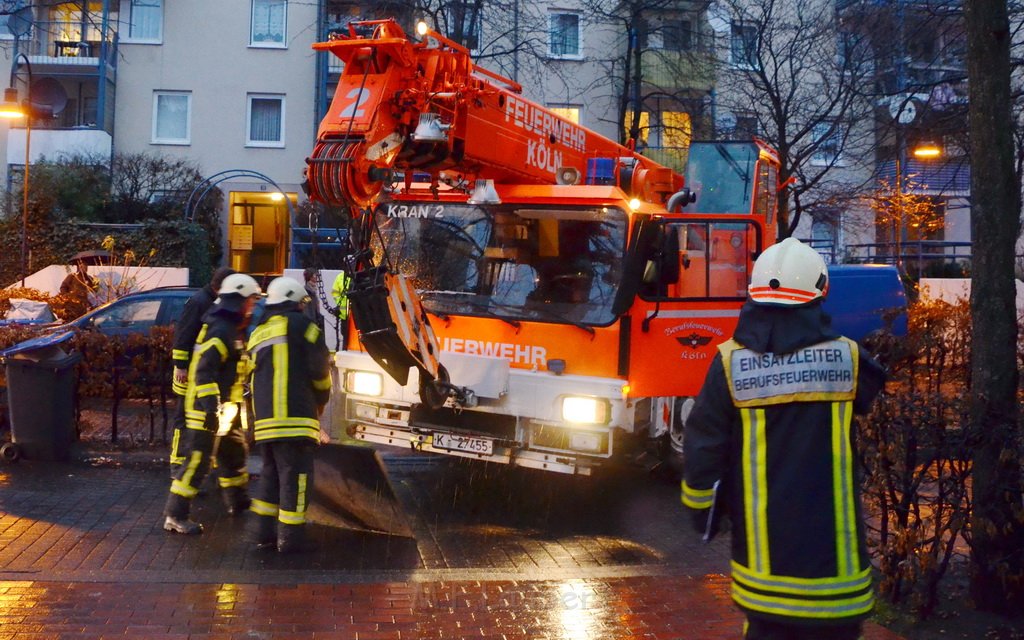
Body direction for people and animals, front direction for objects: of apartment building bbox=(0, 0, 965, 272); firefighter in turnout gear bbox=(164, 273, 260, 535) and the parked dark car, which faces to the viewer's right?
the firefighter in turnout gear

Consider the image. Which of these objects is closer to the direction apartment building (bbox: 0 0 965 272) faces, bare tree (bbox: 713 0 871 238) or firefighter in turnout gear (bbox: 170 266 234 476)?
the firefighter in turnout gear

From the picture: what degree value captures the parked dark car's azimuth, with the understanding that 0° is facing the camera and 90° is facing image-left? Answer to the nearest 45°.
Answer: approximately 90°

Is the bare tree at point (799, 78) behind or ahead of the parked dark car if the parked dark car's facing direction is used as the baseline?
behind

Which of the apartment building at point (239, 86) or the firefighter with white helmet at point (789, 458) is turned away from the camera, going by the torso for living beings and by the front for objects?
the firefighter with white helmet

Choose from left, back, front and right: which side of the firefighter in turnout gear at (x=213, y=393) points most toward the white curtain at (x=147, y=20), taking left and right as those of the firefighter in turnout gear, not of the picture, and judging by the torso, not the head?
left

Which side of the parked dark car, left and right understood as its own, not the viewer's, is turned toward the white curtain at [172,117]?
right

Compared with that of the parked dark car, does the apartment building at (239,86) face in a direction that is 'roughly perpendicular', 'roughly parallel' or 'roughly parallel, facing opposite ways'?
roughly perpendicular

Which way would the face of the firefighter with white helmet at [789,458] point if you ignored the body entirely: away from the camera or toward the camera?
away from the camera

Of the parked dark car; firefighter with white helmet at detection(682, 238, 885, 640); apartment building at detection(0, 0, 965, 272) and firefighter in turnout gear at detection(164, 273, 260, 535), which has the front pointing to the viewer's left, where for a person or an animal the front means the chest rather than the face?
the parked dark car
